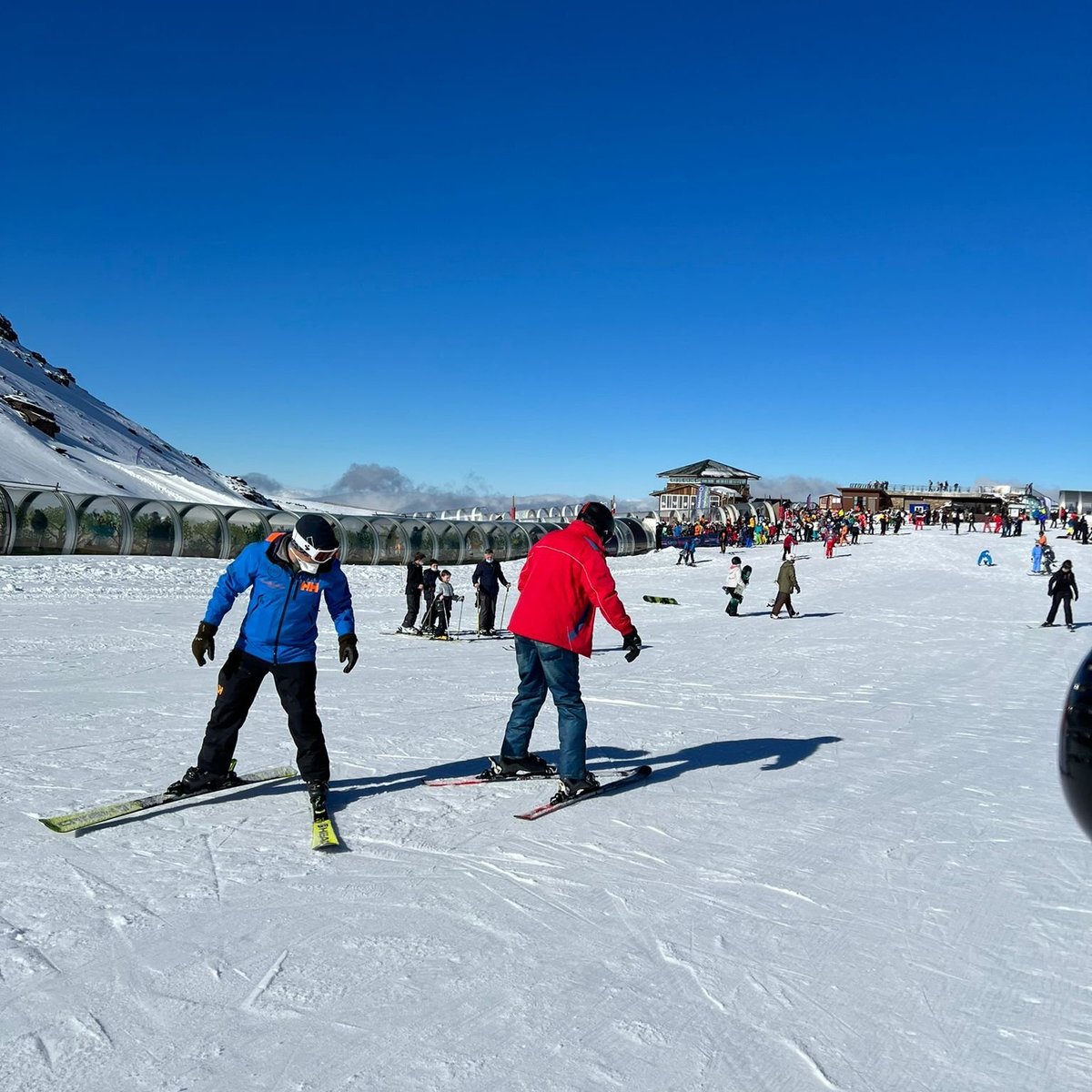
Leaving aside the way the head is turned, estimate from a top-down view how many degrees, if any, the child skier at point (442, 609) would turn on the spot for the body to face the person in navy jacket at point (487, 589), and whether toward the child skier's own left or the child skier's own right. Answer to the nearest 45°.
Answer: approximately 90° to the child skier's own left

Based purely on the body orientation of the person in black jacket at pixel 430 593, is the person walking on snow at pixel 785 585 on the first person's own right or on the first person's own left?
on the first person's own left

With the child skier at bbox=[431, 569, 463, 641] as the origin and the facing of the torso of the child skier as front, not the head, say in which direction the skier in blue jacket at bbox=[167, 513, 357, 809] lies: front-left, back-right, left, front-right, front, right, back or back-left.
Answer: front-right

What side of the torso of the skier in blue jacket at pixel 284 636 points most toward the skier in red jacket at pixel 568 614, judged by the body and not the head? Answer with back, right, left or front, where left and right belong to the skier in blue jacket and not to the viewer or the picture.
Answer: left

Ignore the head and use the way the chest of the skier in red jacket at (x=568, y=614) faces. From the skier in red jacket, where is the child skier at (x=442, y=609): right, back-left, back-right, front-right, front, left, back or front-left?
front-left

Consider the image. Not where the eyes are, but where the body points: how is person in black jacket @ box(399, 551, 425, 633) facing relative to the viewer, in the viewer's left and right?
facing to the right of the viewer

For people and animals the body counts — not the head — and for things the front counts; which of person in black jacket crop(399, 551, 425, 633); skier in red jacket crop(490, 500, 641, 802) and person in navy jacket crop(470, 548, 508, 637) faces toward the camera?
person in navy jacket crop(470, 548, 508, 637)

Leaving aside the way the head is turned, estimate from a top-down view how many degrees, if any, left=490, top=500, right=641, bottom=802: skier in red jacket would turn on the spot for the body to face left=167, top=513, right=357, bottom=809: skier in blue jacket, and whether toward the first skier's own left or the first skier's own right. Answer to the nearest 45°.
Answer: approximately 135° to the first skier's own left

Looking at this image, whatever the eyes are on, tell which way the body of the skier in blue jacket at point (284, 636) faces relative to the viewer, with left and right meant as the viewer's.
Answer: facing the viewer
